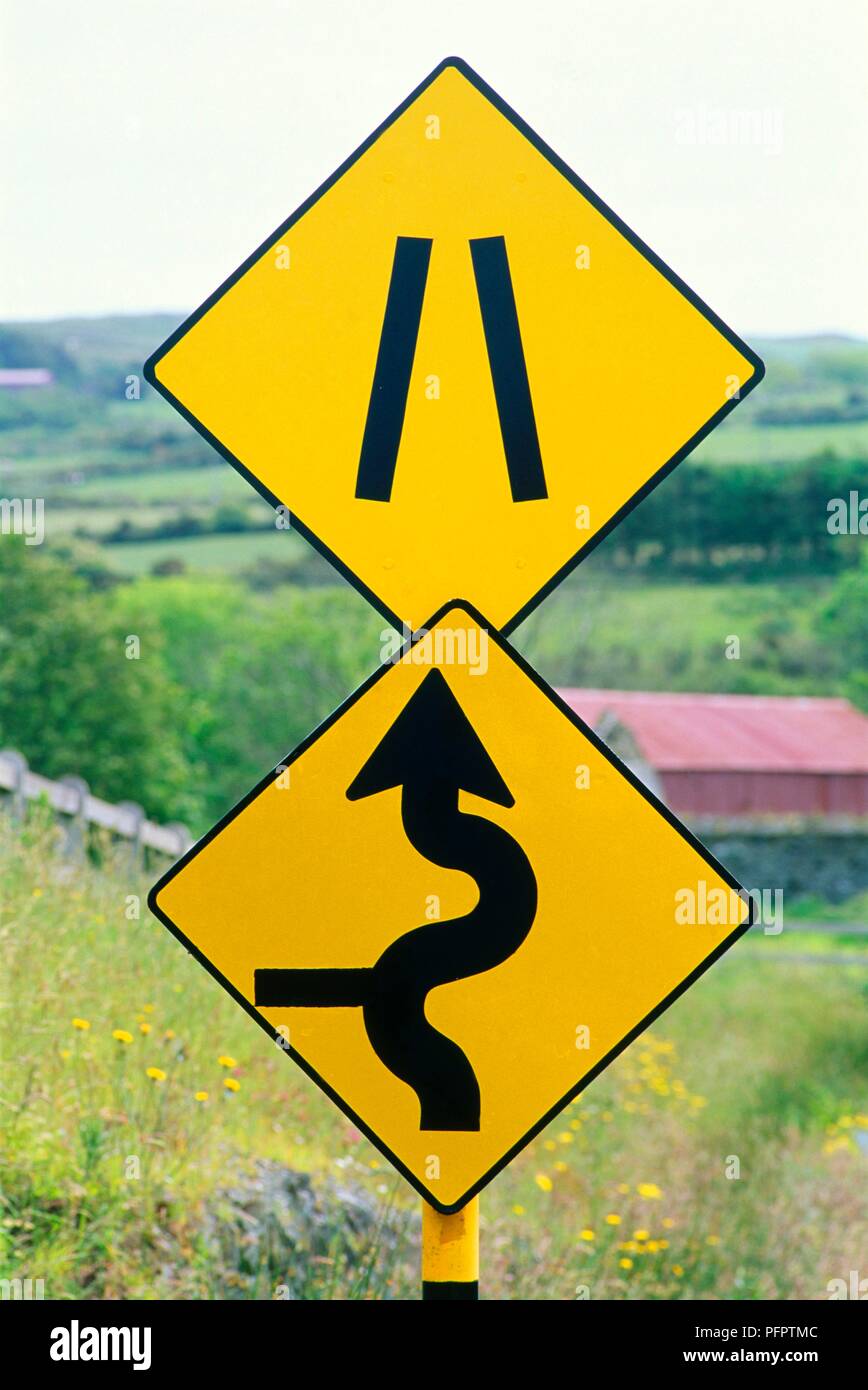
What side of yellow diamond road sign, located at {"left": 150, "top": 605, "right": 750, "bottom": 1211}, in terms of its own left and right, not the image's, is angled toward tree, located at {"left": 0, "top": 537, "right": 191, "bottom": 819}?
back

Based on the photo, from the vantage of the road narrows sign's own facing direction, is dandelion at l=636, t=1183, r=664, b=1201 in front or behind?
behind

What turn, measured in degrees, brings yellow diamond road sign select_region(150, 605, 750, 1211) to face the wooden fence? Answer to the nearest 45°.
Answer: approximately 180°

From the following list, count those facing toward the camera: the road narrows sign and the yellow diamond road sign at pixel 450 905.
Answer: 2

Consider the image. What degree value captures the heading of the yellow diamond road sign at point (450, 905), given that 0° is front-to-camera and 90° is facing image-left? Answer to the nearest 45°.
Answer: approximately 0°

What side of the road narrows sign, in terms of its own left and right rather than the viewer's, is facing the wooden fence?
back
